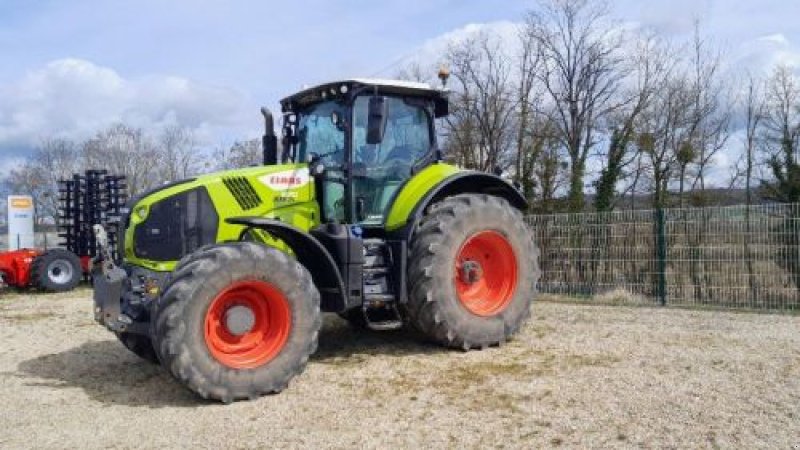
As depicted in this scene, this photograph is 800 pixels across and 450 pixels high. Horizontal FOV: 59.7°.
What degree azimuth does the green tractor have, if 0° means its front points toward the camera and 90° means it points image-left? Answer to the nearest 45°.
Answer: approximately 45°

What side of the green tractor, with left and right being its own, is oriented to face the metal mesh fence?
back
